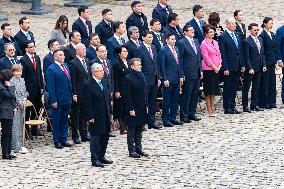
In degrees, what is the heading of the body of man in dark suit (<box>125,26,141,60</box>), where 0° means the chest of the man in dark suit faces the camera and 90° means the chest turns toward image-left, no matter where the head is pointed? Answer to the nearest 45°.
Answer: approximately 315°

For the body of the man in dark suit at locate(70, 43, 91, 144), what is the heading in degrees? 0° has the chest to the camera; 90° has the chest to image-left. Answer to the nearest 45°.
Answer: approximately 315°

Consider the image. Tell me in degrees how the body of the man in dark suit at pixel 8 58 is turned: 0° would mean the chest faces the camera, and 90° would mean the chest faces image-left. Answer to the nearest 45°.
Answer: approximately 315°

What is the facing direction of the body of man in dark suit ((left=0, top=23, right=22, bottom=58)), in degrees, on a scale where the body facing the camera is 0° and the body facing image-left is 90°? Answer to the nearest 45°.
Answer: approximately 315°

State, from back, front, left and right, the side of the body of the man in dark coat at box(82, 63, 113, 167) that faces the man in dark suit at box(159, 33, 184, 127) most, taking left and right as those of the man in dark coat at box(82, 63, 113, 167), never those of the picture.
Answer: left

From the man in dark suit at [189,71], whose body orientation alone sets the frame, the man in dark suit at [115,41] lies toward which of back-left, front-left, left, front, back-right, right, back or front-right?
back-right

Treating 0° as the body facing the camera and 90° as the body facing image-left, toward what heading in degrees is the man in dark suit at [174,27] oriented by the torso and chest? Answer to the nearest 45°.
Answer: approximately 315°
